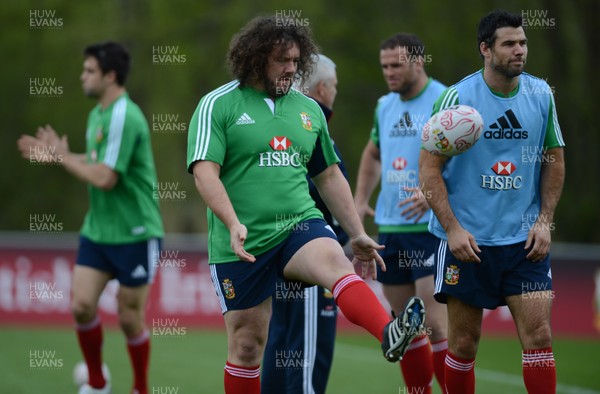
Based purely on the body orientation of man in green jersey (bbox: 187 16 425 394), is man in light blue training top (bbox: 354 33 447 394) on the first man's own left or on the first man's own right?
on the first man's own left

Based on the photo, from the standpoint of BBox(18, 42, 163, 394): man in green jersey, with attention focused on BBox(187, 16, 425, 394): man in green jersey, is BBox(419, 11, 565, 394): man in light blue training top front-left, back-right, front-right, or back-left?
front-left

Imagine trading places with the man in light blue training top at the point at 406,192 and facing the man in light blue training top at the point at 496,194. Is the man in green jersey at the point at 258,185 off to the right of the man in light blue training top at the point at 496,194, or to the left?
right

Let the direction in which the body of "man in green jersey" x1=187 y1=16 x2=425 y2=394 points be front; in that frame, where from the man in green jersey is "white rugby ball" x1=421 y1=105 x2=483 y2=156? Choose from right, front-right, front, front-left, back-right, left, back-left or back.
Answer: front-left

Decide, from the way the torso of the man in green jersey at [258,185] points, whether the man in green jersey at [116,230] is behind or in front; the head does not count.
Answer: behind

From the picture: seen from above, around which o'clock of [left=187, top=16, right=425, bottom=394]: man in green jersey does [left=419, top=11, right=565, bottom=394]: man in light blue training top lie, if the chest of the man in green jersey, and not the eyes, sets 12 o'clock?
The man in light blue training top is roughly at 10 o'clock from the man in green jersey.

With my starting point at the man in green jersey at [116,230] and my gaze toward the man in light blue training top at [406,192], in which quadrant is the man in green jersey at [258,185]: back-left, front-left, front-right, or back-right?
front-right

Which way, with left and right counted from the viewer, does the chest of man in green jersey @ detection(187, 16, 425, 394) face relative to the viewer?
facing the viewer and to the right of the viewer
